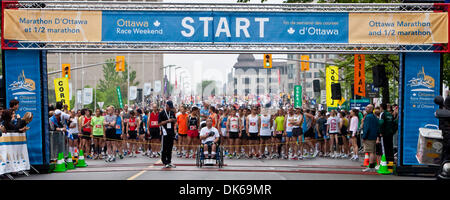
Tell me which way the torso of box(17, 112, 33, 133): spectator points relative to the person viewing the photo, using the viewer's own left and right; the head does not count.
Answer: facing to the right of the viewer

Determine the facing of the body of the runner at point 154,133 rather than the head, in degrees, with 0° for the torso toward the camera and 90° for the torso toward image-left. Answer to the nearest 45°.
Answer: approximately 0°

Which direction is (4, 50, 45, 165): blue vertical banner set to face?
toward the camera

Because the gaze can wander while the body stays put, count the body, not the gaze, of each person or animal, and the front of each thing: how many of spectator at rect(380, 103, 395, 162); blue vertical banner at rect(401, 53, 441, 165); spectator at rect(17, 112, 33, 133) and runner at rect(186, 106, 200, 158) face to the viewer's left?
1

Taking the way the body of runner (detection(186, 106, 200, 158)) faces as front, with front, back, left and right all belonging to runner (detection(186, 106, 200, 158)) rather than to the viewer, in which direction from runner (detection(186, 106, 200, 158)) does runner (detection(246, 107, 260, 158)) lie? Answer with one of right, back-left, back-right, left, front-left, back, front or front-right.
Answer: left

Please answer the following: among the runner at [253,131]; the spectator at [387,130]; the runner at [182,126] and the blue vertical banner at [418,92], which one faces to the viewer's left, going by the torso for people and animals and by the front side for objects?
the spectator

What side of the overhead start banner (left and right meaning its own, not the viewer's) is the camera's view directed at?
front

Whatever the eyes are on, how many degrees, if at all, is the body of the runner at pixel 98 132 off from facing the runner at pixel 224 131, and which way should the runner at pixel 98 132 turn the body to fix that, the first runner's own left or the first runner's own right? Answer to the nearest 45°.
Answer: approximately 90° to the first runner's own left

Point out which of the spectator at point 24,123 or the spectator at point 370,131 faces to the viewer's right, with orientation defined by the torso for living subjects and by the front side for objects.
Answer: the spectator at point 24,123

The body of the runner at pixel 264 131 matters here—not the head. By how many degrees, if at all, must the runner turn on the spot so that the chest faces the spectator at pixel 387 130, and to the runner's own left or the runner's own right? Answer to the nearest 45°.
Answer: approximately 45° to the runner's own left

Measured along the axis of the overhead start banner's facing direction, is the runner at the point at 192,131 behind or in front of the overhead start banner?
behind

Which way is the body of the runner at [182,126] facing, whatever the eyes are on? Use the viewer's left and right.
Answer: facing the viewer

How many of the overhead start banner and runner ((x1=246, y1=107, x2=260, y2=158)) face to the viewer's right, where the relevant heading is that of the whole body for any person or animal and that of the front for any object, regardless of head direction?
0

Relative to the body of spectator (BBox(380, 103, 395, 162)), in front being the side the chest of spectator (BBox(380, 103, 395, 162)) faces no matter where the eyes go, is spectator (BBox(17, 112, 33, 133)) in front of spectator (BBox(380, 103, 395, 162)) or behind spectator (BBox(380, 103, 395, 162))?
in front

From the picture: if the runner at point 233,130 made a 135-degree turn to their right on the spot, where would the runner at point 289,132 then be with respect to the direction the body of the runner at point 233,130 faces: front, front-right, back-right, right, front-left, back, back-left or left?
back-right
